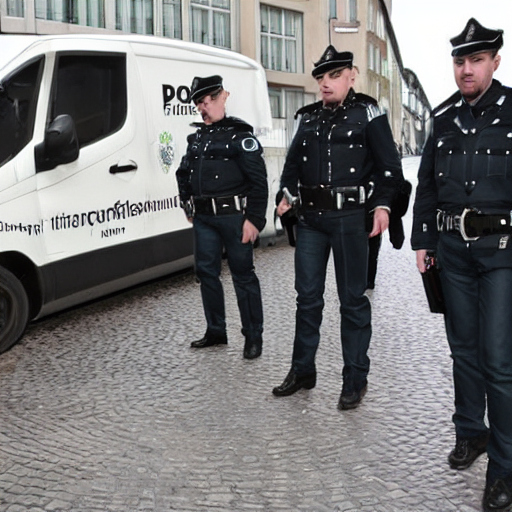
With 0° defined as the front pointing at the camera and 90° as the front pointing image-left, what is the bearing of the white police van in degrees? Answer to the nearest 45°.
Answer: approximately 45°

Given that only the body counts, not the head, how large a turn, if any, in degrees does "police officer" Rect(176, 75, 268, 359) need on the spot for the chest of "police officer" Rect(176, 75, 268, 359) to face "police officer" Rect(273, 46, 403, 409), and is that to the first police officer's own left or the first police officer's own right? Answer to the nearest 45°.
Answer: approximately 90° to the first police officer's own left

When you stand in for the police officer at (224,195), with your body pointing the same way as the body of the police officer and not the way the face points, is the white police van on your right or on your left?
on your right

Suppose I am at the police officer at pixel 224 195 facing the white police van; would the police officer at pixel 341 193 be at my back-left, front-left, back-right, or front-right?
back-left

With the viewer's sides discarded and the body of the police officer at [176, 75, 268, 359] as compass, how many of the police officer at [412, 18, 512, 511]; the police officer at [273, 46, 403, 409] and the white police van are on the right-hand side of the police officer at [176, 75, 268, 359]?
1

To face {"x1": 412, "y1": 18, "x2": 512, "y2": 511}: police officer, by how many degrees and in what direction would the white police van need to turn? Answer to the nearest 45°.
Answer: approximately 90° to its left

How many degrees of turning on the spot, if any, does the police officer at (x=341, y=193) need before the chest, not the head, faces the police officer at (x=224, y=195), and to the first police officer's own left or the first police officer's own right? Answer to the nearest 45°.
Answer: approximately 90° to the first police officer's own right

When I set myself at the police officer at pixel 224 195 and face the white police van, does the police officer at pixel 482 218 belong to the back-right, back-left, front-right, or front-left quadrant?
back-left

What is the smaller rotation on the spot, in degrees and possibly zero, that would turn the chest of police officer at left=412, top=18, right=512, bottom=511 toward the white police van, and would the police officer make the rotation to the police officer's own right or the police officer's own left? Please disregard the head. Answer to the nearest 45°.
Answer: approximately 135° to the police officer's own right
